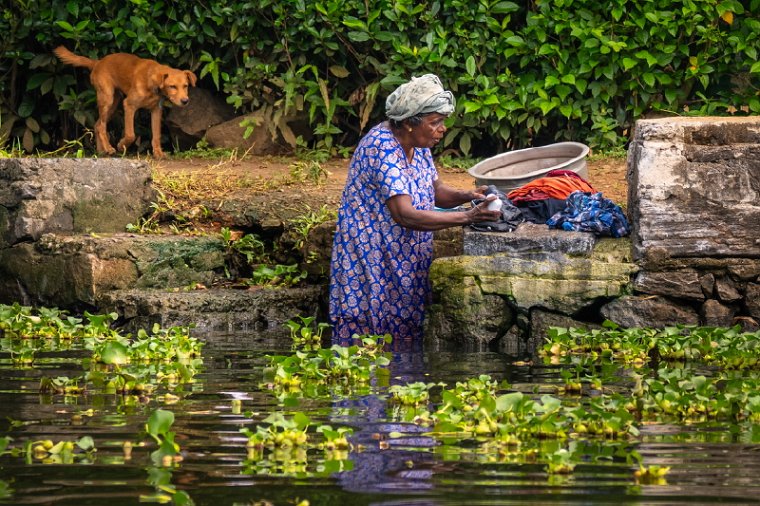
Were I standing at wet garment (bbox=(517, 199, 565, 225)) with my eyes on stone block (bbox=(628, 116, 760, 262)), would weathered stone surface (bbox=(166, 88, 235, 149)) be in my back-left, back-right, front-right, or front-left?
back-left

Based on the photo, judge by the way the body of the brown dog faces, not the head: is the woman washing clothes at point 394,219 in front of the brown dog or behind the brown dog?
in front

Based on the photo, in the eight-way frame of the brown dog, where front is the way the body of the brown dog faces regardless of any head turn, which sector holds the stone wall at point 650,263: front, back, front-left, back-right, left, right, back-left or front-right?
front

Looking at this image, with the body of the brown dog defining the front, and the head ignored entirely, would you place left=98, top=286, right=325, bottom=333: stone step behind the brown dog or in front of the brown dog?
in front

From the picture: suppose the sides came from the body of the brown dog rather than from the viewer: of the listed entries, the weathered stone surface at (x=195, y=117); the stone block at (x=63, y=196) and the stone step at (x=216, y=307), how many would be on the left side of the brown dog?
1

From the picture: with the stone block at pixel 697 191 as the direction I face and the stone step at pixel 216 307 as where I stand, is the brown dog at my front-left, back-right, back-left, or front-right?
back-left

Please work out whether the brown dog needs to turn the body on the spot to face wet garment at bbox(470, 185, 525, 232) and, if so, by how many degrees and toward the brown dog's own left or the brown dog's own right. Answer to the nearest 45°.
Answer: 0° — it already faces it

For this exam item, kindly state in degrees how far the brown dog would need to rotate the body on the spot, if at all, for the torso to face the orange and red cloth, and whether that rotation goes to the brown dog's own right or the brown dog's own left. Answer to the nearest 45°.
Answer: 0° — it already faces it

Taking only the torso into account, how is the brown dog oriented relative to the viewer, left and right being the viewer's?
facing the viewer and to the right of the viewer

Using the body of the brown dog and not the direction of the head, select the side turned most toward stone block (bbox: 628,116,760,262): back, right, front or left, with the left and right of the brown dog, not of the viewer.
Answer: front

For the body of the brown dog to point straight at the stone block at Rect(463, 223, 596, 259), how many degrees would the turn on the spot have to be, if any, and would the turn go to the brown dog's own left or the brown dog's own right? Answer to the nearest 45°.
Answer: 0° — it already faces it

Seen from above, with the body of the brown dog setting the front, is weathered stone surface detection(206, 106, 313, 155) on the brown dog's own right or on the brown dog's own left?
on the brown dog's own left

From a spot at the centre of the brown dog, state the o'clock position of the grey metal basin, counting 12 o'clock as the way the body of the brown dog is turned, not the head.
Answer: The grey metal basin is roughly at 12 o'clock from the brown dog.
